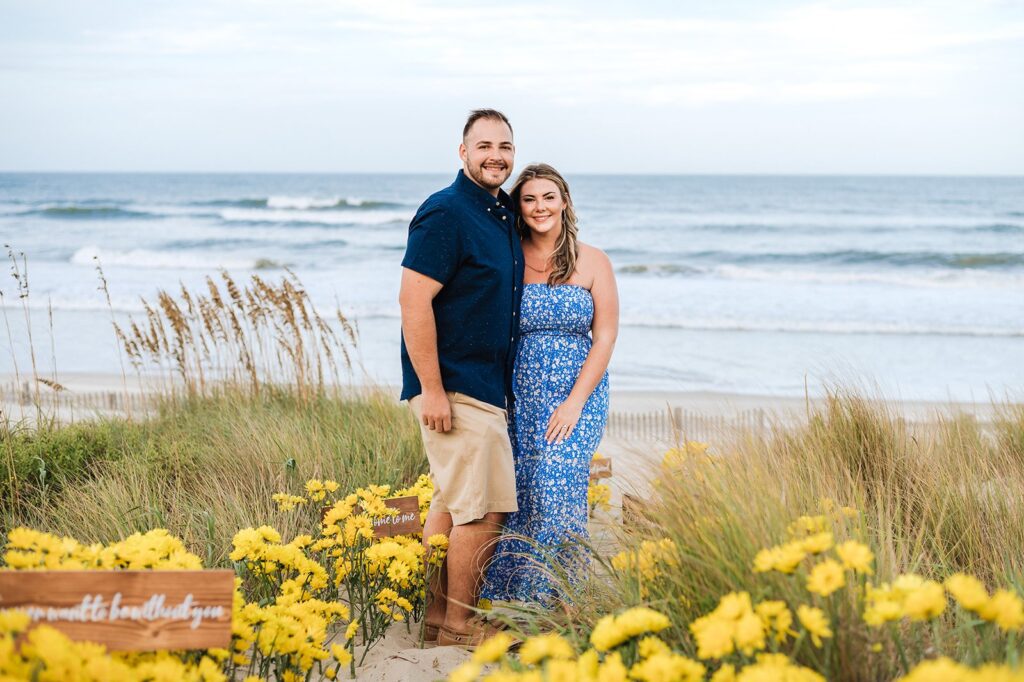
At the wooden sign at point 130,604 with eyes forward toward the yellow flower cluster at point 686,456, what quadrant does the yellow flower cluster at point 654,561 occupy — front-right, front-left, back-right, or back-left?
front-right

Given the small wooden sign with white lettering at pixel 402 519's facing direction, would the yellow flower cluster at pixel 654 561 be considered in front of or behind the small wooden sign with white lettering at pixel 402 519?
in front

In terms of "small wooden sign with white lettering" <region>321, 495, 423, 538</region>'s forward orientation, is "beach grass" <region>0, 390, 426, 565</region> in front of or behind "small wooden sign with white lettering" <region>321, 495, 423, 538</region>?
behind

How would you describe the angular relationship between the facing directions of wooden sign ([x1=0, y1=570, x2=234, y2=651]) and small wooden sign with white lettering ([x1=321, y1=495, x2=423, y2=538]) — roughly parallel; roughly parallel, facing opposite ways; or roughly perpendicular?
roughly parallel

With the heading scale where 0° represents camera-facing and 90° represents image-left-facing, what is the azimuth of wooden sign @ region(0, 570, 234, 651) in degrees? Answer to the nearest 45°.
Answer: approximately 0°

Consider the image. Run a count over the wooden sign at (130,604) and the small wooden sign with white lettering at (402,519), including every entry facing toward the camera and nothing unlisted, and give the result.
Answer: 2

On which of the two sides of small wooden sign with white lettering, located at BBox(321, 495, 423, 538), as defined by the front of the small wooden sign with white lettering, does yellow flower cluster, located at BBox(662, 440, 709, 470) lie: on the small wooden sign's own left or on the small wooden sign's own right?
on the small wooden sign's own left

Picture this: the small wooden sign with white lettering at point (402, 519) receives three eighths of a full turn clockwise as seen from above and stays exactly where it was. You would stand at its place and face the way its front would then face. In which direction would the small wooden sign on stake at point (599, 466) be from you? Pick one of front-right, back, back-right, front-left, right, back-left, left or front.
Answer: right

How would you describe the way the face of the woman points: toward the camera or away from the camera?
toward the camera

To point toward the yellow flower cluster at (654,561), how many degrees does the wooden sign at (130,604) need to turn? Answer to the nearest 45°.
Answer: approximately 90° to its left

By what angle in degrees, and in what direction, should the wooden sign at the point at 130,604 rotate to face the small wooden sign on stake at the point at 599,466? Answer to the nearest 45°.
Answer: approximately 135° to its left

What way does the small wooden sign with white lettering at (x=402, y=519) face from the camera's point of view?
toward the camera

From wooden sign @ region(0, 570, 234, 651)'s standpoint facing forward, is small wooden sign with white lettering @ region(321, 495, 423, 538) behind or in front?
behind

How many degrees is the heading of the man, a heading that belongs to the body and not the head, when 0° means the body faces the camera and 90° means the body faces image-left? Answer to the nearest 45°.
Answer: approximately 315°
